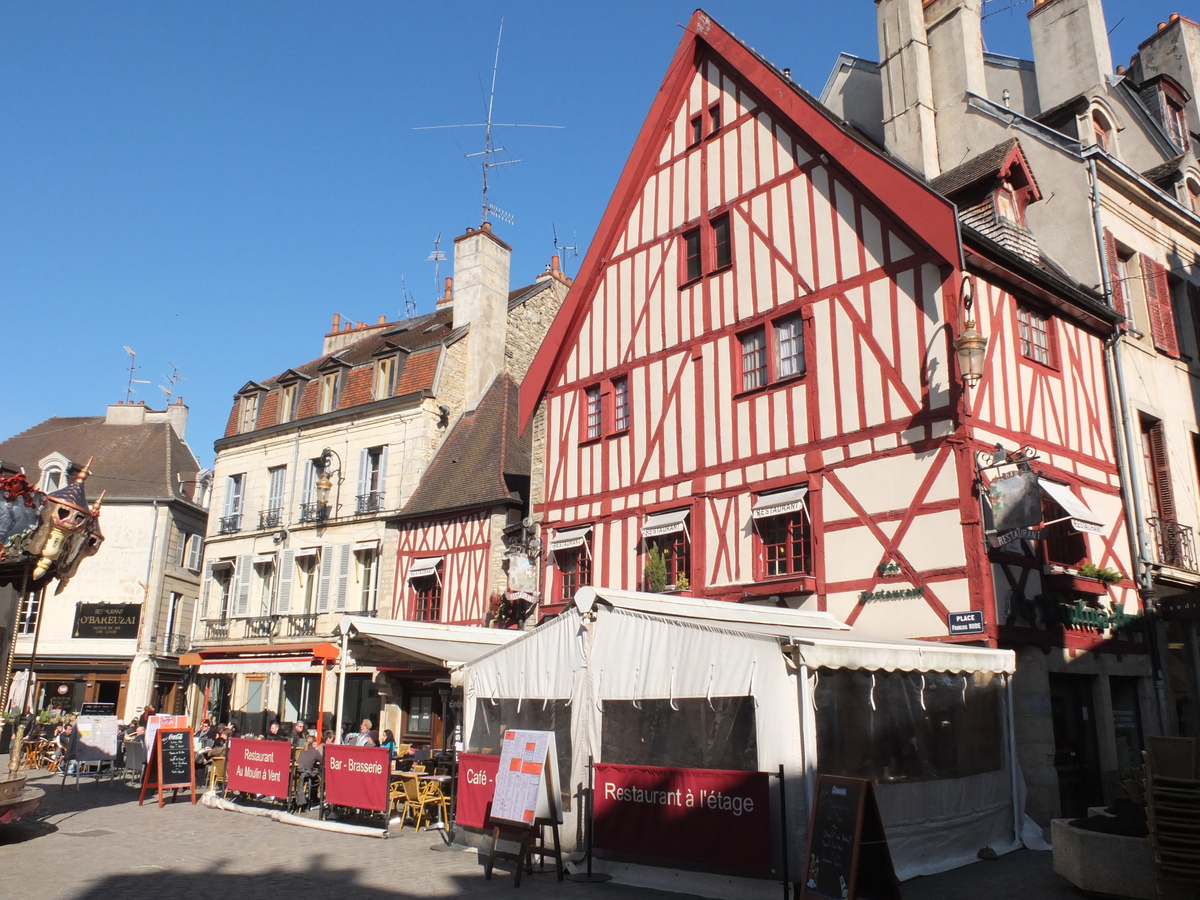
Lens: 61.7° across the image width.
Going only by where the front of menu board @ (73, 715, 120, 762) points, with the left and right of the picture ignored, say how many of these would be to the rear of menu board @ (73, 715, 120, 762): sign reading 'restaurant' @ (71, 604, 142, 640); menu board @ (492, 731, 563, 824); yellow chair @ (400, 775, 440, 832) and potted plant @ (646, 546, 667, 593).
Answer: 1

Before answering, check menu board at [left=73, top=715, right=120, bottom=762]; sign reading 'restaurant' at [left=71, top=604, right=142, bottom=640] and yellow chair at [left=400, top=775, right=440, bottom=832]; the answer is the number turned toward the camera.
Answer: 2

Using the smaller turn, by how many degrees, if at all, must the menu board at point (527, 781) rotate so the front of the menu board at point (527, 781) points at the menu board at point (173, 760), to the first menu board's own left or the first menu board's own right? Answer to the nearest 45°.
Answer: approximately 90° to the first menu board's own right

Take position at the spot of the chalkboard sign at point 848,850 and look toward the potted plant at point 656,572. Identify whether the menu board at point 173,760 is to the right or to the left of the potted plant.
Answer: left

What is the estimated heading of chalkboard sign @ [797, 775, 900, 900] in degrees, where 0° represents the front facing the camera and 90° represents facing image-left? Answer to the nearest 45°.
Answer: approximately 45°

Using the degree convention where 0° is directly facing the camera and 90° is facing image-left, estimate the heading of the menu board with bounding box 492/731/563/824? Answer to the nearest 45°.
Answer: approximately 45°

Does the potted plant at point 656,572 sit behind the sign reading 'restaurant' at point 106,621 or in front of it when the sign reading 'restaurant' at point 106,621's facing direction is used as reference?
in front

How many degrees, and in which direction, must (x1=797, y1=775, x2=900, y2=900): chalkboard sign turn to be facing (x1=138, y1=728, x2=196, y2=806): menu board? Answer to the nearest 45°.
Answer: approximately 90° to its right

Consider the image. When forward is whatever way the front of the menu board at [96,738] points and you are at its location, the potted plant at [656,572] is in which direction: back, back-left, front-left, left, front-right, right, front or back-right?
front-left

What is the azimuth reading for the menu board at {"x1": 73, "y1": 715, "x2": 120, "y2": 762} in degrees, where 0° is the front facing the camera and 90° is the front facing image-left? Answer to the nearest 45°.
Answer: approximately 0°
